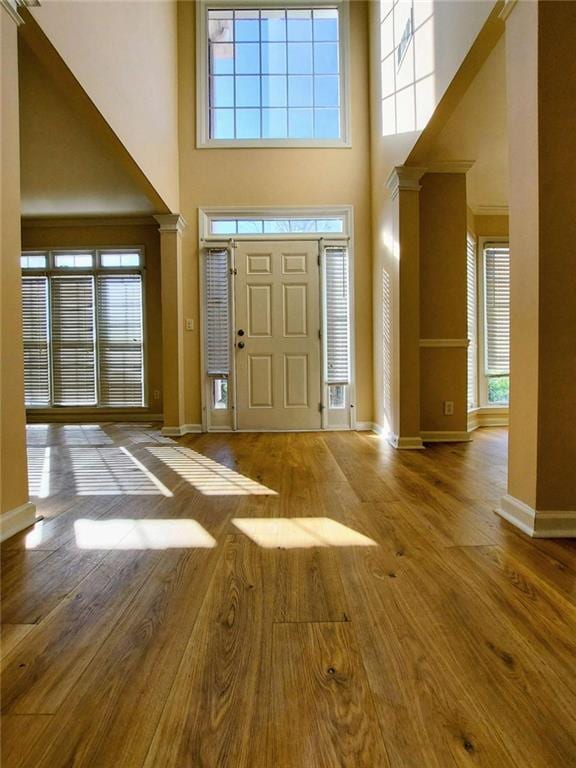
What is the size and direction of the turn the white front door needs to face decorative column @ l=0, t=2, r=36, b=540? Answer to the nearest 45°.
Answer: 0° — it already faces it

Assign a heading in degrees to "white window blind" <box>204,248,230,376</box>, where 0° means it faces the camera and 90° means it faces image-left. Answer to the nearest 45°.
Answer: approximately 0°

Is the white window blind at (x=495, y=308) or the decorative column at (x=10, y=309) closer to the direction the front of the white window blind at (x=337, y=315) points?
the decorative column

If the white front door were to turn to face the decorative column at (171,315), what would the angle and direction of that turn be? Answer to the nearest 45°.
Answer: approximately 90° to its right

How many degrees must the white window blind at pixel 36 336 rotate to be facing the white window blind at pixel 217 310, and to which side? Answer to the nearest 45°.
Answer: approximately 45° to its left
